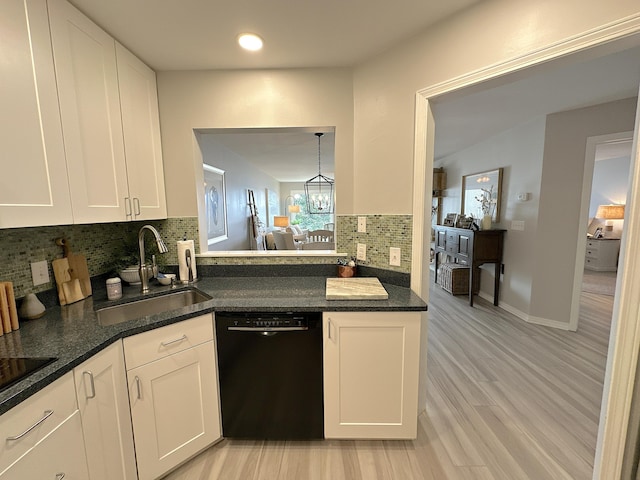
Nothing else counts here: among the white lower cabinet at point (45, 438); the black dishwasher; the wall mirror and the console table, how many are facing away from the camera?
0

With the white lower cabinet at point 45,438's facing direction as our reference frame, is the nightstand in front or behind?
in front

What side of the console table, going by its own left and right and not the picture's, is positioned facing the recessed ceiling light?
front

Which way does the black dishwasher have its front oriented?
toward the camera

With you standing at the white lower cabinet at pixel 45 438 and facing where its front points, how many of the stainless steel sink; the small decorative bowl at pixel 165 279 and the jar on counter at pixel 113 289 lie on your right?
0

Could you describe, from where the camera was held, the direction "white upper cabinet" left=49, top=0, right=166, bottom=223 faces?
facing the viewer and to the right of the viewer

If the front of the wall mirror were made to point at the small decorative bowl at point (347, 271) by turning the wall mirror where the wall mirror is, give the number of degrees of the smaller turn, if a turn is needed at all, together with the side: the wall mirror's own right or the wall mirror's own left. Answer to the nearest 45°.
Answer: approximately 45° to the wall mirror's own left

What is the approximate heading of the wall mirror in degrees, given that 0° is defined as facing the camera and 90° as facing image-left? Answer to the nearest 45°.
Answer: approximately 45°

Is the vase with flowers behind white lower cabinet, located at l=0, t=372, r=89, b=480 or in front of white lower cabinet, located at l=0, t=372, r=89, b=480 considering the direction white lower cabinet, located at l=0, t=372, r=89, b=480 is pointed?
in front

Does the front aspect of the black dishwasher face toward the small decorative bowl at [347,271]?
no
